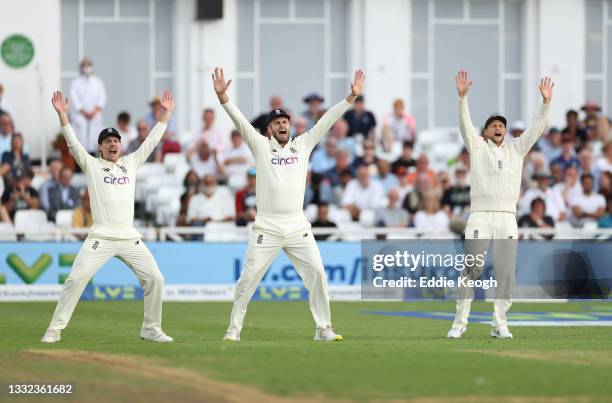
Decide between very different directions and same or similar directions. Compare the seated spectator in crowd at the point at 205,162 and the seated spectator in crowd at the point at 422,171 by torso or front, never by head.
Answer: same or similar directions

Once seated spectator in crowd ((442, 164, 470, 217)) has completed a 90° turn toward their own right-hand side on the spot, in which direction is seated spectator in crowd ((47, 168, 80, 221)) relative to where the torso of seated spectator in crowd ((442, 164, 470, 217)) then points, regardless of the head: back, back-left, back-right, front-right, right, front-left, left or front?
front

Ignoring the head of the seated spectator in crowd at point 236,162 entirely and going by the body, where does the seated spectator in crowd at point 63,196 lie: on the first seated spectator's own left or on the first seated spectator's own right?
on the first seated spectator's own right

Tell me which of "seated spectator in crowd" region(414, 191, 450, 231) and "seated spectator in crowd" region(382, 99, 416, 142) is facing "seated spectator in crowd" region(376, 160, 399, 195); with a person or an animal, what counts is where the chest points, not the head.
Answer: "seated spectator in crowd" region(382, 99, 416, 142)

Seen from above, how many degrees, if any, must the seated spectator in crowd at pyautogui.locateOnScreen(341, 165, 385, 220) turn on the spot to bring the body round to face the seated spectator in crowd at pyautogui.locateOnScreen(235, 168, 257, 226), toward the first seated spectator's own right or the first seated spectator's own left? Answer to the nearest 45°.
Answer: approximately 45° to the first seated spectator's own right

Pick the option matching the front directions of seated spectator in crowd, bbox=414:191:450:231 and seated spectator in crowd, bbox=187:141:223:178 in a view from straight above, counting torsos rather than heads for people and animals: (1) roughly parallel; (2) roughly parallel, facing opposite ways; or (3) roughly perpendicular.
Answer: roughly parallel

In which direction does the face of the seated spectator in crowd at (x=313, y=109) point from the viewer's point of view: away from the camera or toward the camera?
toward the camera

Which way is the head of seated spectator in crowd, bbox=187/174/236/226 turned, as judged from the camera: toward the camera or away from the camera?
toward the camera

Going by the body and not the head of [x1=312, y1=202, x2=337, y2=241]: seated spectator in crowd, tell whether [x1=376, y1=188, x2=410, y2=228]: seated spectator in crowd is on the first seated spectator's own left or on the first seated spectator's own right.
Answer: on the first seated spectator's own left

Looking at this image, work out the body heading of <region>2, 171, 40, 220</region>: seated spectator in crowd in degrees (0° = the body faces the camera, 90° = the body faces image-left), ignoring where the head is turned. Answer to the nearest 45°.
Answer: approximately 0°

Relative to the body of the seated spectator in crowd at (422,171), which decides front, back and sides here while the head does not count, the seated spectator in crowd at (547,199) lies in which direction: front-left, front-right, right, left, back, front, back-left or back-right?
left

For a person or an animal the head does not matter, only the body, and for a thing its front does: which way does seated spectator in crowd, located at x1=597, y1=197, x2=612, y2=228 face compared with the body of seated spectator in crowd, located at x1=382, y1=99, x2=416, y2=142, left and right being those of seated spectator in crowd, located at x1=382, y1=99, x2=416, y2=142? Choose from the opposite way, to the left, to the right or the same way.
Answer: the same way

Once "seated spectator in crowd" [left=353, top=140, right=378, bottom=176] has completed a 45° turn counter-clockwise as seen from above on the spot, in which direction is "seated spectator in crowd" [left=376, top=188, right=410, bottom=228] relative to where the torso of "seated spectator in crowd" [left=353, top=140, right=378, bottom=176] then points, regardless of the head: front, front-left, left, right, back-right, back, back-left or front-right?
front-right

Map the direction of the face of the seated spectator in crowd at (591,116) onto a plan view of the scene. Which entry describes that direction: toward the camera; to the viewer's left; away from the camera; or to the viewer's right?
toward the camera

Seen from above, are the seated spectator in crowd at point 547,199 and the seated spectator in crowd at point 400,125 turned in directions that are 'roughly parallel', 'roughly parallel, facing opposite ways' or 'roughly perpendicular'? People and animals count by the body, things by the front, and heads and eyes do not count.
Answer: roughly parallel

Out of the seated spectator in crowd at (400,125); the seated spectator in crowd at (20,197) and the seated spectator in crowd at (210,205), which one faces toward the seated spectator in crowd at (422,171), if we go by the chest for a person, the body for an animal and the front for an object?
the seated spectator in crowd at (400,125)

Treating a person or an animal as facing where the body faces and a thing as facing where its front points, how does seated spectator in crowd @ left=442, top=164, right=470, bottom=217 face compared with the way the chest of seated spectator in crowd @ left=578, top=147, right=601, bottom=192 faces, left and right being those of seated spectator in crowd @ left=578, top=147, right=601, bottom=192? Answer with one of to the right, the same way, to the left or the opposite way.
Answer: the same way

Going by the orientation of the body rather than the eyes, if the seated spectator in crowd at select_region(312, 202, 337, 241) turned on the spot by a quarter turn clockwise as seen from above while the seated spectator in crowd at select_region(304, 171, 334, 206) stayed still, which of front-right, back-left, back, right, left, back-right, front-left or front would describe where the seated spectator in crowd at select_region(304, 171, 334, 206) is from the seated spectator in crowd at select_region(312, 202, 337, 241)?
right

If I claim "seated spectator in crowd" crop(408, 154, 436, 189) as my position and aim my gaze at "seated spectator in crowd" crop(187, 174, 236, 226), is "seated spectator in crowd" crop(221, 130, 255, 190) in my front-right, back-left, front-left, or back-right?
front-right

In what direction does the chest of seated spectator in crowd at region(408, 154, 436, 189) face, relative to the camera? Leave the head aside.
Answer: toward the camera

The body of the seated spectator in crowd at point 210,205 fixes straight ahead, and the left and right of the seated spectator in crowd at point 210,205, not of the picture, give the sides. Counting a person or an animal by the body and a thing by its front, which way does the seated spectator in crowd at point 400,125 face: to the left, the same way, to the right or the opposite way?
the same way

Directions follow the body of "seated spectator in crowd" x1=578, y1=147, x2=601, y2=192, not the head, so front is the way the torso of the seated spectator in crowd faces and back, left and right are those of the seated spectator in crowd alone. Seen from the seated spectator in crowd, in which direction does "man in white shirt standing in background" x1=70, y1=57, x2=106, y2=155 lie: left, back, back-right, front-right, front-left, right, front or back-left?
right

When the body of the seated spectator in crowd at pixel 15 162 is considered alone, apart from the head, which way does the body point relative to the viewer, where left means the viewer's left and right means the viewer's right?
facing the viewer
